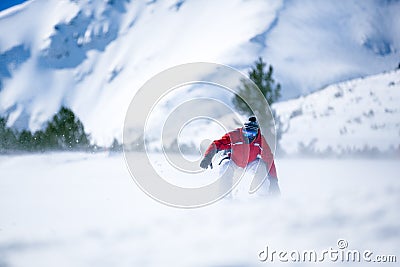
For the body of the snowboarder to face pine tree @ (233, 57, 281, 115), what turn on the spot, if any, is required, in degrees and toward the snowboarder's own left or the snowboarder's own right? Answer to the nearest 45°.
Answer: approximately 180°

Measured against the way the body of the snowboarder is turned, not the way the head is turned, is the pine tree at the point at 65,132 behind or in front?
behind

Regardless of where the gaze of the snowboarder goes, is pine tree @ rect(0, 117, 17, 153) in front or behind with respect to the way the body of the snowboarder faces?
behind

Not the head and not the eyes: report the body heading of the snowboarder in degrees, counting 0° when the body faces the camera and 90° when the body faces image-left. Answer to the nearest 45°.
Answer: approximately 0°
